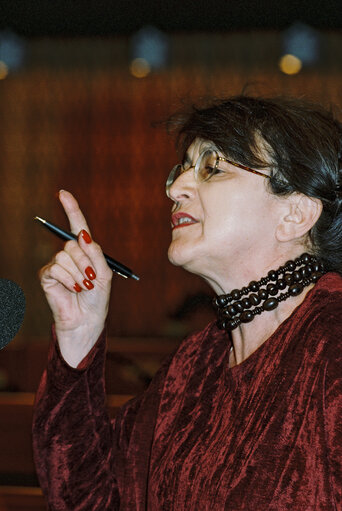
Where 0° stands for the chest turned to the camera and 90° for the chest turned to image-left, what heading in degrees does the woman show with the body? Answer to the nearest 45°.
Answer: approximately 45°

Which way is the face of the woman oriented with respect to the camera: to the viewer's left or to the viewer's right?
to the viewer's left
